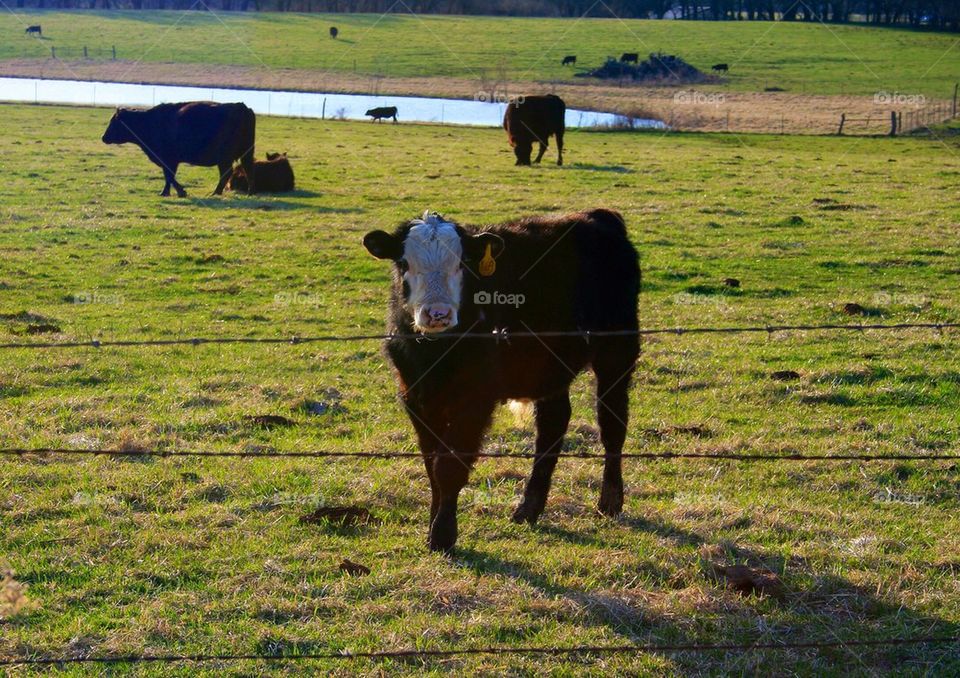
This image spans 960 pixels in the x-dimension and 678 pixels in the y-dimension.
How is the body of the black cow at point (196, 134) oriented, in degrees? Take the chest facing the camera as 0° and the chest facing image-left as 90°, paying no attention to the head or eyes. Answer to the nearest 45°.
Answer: approximately 90°

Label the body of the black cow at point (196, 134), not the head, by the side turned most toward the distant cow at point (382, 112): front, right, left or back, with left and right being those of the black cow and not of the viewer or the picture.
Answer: right

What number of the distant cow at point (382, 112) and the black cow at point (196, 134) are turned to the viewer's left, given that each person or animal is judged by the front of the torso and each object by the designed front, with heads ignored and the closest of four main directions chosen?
2

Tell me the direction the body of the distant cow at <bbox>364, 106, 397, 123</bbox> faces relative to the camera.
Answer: to the viewer's left

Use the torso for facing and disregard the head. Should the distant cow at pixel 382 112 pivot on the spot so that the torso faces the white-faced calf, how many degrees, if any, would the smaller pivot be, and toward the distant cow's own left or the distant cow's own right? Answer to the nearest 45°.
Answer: approximately 90° to the distant cow's own left

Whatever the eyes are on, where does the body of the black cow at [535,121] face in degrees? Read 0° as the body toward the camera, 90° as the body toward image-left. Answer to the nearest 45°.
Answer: approximately 45°

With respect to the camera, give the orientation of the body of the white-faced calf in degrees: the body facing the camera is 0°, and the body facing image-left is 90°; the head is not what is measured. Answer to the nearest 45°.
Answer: approximately 45°

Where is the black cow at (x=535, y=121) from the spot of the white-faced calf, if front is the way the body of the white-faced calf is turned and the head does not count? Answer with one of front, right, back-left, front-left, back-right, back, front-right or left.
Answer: back-right

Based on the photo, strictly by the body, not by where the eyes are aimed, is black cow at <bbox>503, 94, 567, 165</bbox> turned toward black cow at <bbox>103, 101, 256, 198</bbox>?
yes

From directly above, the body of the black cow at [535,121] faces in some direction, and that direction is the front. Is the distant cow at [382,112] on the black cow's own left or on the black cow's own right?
on the black cow's own right
